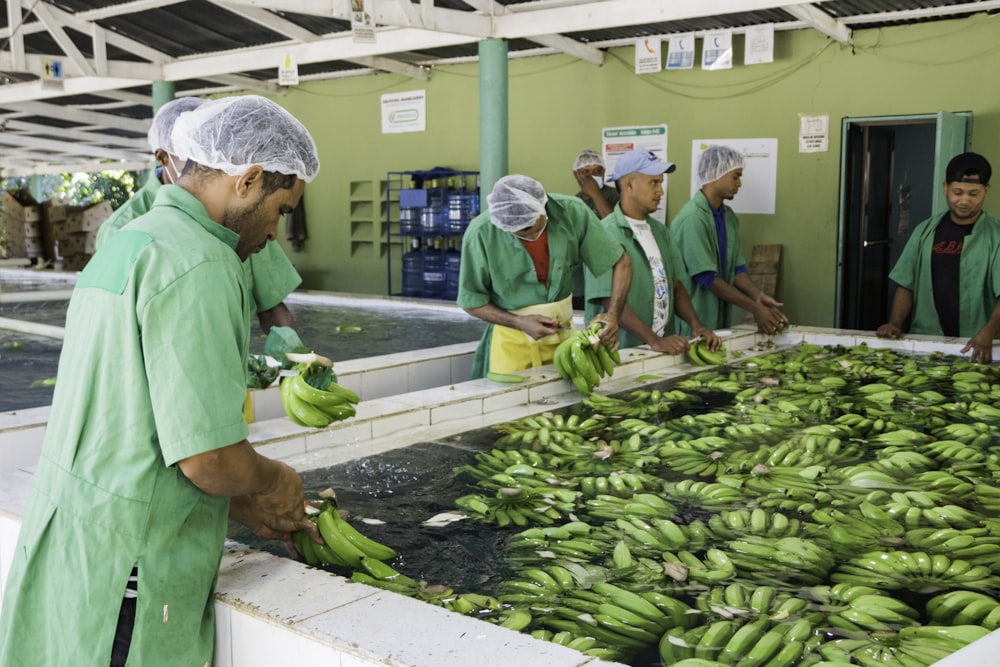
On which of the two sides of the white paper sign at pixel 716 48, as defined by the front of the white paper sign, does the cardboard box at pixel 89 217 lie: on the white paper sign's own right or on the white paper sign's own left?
on the white paper sign's own right

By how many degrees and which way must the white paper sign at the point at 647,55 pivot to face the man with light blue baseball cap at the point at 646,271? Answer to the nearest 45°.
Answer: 0° — it already faces them

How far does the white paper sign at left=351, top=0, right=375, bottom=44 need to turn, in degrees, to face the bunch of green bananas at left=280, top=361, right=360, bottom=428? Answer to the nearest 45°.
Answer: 0° — it already faces it

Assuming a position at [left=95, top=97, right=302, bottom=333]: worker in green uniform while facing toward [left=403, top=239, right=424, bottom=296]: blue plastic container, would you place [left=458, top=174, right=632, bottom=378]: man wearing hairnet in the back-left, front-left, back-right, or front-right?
front-right

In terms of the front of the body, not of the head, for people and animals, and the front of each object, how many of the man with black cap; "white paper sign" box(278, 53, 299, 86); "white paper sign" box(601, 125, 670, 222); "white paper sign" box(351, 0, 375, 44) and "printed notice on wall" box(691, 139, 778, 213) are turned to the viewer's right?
0

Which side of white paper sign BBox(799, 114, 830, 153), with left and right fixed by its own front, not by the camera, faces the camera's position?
front

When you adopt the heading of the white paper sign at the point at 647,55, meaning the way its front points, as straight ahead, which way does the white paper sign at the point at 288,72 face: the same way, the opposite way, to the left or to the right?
the same way

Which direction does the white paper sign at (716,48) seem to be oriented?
toward the camera

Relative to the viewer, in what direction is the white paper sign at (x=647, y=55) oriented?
toward the camera

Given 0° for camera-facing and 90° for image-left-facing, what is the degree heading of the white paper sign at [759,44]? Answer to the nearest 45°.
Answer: approximately 0°

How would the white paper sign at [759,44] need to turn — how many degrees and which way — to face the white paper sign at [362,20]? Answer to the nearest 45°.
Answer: approximately 45° to its right

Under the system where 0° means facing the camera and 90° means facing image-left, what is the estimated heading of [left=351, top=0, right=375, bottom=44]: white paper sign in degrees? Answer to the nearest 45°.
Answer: approximately 0°

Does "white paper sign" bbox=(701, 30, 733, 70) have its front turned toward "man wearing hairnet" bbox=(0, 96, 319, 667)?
yes

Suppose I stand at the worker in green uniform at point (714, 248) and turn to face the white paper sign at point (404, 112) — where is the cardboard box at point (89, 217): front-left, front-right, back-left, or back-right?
front-left

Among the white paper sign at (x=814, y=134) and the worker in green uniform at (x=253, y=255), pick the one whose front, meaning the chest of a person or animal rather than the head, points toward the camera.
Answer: the white paper sign

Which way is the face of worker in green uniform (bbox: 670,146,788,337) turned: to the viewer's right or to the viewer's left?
to the viewer's right

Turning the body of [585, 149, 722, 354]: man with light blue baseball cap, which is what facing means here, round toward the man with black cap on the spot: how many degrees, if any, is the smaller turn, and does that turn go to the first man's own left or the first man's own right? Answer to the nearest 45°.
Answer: approximately 45° to the first man's own left
